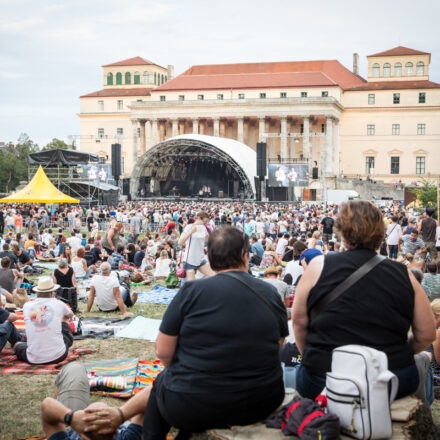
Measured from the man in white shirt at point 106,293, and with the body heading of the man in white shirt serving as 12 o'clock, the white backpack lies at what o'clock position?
The white backpack is roughly at 4 o'clock from the man in white shirt.

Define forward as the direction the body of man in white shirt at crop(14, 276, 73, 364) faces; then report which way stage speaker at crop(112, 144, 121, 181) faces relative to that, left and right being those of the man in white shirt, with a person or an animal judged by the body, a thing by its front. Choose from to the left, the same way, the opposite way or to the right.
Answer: the opposite way

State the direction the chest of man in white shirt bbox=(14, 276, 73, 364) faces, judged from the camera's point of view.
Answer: away from the camera

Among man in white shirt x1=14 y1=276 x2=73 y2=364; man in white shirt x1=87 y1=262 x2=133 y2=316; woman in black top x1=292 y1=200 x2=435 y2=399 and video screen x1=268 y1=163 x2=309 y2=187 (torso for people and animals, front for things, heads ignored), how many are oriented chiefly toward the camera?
1

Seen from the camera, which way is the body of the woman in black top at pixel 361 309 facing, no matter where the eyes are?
away from the camera

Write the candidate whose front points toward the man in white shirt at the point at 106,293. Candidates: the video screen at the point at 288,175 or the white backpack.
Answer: the video screen

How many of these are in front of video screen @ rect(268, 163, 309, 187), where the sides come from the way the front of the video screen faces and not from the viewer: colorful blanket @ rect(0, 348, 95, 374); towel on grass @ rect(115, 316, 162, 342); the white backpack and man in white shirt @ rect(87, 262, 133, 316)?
4

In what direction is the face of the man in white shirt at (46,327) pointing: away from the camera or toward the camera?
away from the camera

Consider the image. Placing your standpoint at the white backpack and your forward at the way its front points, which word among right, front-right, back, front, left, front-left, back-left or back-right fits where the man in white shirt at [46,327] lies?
right

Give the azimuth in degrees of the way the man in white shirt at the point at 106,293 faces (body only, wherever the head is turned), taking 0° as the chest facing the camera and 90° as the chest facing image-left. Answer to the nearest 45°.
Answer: approximately 225°

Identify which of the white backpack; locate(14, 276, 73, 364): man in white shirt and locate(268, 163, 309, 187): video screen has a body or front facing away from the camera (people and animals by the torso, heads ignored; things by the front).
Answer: the man in white shirt

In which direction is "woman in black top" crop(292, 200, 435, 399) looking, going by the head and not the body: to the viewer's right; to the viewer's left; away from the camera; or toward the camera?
away from the camera

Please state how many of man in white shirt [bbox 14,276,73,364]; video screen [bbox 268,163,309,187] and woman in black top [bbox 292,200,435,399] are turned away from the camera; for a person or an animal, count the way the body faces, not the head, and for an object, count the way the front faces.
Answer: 2

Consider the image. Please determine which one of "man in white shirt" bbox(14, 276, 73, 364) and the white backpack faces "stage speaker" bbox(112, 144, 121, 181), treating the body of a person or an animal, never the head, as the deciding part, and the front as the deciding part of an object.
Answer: the man in white shirt
